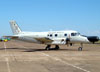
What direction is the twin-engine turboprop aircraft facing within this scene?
to the viewer's right
